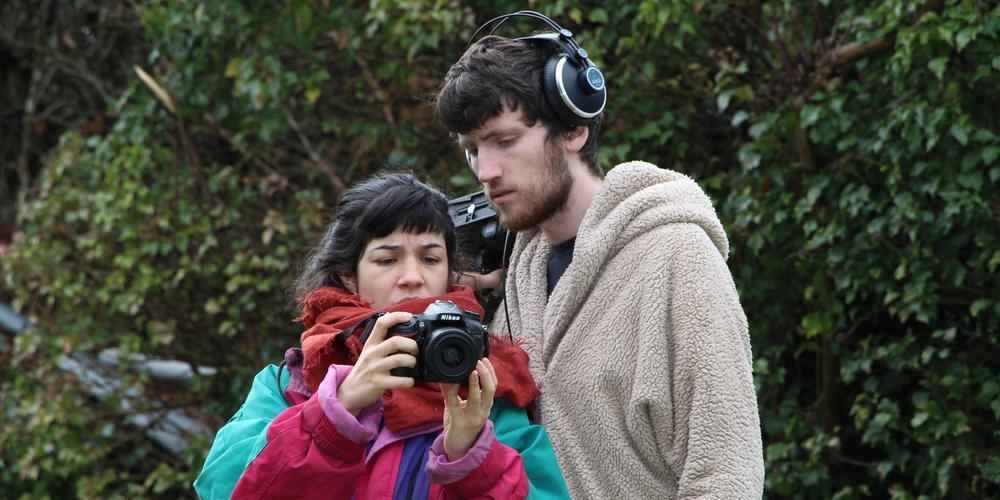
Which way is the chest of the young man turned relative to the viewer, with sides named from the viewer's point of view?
facing the viewer and to the left of the viewer

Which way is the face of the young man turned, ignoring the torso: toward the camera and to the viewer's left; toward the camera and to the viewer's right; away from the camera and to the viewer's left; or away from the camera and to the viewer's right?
toward the camera and to the viewer's left

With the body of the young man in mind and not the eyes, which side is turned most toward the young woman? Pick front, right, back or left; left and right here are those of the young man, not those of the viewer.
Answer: front
